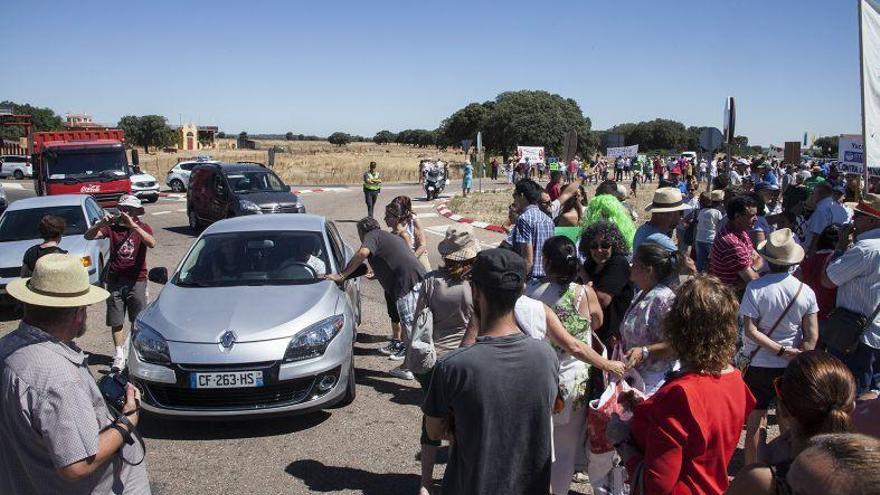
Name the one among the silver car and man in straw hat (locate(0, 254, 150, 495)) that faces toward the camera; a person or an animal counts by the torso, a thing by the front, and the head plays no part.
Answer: the silver car

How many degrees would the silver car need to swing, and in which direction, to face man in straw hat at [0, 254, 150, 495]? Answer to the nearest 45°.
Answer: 0° — it already faces them

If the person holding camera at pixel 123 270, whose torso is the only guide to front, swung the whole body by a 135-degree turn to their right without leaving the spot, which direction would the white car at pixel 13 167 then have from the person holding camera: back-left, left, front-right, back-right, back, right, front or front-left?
front-right

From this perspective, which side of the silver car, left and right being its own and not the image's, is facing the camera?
front

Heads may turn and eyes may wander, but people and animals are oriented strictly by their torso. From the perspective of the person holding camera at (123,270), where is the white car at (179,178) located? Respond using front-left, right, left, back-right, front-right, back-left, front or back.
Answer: back

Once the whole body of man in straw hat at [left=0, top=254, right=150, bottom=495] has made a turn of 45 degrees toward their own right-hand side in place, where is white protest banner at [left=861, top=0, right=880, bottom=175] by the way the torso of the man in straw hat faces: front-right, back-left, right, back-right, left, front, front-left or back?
front

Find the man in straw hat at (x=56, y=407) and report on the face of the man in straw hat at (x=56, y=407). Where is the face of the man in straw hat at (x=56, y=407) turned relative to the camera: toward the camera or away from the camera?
away from the camera

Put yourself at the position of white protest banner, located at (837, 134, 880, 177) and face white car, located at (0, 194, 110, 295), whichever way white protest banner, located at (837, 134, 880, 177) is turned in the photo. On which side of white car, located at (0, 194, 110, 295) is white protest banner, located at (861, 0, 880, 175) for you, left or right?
left

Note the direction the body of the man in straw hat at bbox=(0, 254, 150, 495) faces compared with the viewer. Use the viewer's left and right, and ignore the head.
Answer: facing away from the viewer and to the right of the viewer

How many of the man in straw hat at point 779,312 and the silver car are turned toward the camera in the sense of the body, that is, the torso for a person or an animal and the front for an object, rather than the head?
1

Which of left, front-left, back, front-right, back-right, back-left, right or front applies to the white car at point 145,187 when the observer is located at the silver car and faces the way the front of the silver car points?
back

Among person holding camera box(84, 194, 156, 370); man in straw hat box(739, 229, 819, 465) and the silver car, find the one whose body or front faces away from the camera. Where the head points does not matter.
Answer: the man in straw hat

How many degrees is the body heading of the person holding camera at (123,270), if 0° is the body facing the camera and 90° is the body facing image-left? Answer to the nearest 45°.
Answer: approximately 0°

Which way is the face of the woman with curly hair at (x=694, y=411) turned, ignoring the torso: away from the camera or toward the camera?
away from the camera

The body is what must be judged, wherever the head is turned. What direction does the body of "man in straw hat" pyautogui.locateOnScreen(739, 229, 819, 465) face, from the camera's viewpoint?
away from the camera

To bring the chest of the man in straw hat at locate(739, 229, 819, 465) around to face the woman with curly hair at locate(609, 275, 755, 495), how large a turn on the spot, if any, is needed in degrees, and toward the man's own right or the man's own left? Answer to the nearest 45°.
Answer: approximately 180°

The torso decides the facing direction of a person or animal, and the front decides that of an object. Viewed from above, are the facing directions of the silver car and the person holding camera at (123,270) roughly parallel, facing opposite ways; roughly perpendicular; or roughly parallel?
roughly parallel

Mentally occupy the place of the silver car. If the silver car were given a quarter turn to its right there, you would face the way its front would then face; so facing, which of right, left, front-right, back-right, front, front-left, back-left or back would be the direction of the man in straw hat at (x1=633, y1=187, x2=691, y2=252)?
back

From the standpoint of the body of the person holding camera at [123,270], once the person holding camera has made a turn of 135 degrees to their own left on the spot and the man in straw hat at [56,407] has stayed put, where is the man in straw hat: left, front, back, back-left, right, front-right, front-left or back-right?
back-right

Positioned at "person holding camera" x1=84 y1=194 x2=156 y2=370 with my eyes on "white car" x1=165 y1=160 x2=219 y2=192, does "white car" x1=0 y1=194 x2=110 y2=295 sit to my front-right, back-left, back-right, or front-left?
front-left
